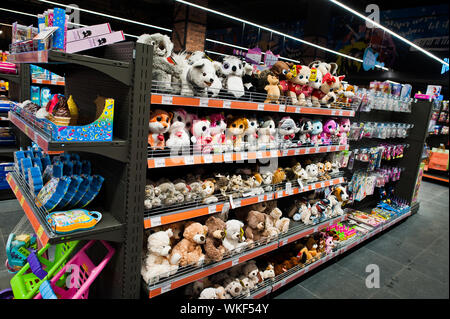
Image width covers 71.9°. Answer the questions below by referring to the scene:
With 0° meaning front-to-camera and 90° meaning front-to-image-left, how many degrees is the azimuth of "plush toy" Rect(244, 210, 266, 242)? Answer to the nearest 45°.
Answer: approximately 315°

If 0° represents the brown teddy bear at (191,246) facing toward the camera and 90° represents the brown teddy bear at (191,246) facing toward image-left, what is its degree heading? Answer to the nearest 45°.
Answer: approximately 315°

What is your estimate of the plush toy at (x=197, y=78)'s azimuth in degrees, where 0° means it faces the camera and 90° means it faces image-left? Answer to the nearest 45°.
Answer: approximately 315°

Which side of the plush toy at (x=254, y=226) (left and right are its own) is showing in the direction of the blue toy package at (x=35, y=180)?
right

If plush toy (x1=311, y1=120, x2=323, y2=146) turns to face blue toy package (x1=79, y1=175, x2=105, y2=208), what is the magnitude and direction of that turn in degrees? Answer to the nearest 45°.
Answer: approximately 90° to its right

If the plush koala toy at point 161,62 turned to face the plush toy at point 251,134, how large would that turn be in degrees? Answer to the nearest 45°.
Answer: approximately 90° to its left

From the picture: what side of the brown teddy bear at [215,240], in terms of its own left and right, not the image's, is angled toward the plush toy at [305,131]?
left

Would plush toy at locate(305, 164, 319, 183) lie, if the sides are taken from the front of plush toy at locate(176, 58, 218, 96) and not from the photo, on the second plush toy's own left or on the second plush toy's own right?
on the second plush toy's own left

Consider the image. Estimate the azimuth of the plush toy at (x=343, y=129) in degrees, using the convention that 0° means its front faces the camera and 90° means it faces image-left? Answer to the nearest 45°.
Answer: approximately 0°

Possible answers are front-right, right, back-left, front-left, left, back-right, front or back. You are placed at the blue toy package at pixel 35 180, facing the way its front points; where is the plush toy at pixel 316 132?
back-left

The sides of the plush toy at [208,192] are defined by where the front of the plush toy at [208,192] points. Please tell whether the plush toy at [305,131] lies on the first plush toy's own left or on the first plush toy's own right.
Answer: on the first plush toy's own left
